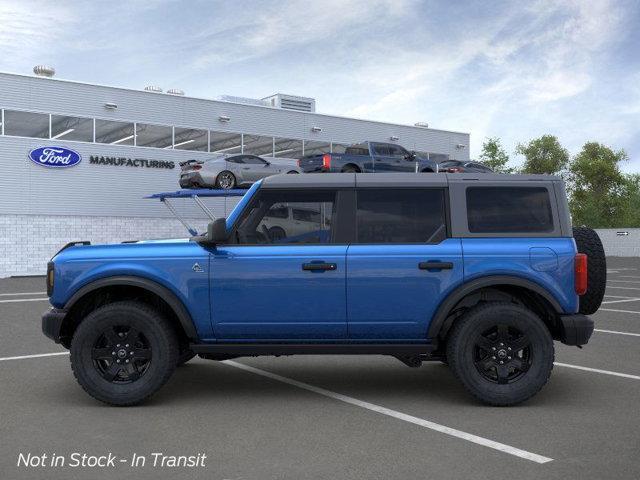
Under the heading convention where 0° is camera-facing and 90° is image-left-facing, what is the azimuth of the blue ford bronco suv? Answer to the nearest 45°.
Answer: approximately 90°

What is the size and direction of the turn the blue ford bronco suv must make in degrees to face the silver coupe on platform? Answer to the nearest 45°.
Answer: approximately 90° to its right

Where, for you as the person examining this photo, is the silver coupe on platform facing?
facing away from the viewer and to the right of the viewer

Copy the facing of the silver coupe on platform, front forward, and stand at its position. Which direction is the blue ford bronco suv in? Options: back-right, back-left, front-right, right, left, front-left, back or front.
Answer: back-right

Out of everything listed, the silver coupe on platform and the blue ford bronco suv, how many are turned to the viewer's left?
1
